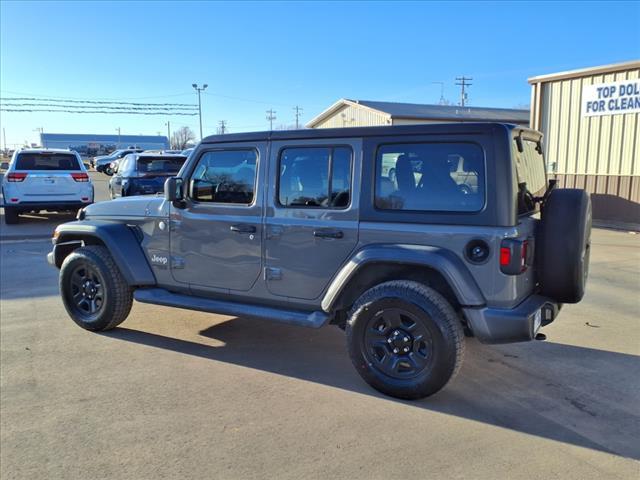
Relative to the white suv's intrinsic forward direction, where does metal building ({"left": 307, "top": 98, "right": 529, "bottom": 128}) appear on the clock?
The metal building is roughly at 2 o'clock from the white suv.

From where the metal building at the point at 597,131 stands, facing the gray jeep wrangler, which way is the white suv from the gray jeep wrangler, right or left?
right

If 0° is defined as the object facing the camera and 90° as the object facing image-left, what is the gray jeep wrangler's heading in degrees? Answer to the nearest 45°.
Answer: approximately 135°

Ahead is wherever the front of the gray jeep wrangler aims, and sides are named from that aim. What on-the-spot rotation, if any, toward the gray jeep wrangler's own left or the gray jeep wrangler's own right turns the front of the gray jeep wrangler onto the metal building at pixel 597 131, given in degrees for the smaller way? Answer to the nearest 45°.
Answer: approximately 90° to the gray jeep wrangler's own right

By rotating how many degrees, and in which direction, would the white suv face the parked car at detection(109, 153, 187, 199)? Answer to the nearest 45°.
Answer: approximately 90° to its right

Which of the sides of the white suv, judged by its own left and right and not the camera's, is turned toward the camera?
back

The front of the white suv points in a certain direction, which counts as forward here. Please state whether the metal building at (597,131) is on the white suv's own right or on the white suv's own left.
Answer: on the white suv's own right

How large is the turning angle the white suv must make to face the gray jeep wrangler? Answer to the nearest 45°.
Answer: approximately 180°
